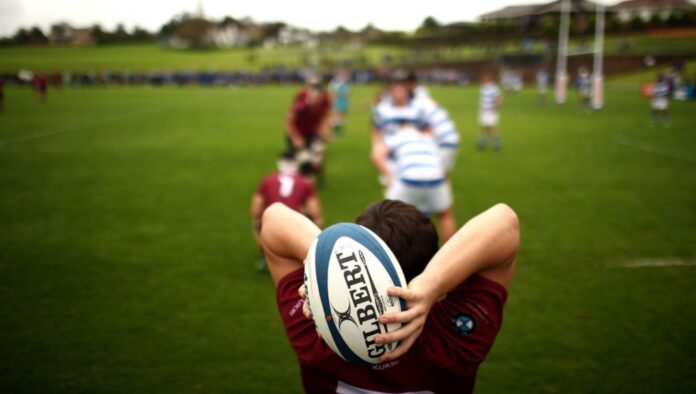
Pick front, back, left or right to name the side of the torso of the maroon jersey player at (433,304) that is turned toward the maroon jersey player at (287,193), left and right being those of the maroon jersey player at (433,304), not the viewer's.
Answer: front

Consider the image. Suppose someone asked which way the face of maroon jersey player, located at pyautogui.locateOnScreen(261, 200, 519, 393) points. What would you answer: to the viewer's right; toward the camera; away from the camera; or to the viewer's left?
away from the camera

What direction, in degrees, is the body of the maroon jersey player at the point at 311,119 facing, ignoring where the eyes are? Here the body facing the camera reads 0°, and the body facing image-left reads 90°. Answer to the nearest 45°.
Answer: approximately 0°

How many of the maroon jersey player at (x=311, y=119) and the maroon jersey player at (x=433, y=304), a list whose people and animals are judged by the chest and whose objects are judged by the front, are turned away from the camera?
1

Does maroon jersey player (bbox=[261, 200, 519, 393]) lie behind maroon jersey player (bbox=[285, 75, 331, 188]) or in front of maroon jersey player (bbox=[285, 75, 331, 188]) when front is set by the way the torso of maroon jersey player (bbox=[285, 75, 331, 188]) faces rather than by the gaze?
in front

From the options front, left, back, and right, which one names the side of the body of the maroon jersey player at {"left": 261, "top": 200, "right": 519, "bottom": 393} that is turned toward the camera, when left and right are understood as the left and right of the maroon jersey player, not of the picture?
back
